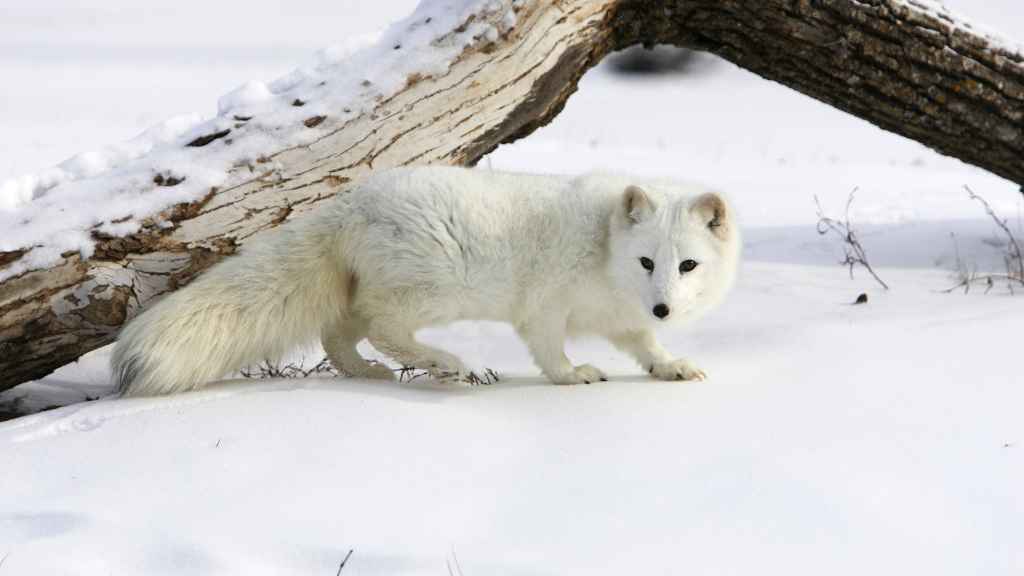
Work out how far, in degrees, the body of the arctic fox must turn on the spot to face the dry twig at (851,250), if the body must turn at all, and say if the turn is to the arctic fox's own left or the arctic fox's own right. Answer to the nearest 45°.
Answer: approximately 45° to the arctic fox's own left

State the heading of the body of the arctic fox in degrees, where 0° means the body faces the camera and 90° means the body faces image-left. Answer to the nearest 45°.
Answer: approximately 270°

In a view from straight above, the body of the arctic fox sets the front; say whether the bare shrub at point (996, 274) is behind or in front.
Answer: in front
